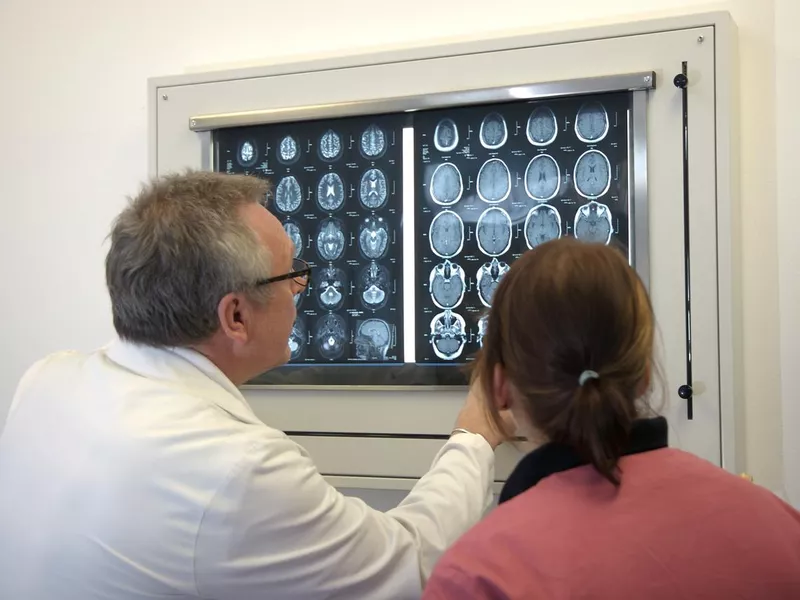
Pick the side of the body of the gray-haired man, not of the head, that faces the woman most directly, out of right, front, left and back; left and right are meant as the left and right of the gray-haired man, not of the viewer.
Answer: right

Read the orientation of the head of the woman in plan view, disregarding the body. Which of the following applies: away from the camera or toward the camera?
away from the camera

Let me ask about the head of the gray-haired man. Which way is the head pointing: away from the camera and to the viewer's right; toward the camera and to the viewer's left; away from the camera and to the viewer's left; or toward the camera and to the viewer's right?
away from the camera and to the viewer's right

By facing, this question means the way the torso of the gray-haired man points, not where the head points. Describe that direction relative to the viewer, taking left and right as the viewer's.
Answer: facing away from the viewer and to the right of the viewer
